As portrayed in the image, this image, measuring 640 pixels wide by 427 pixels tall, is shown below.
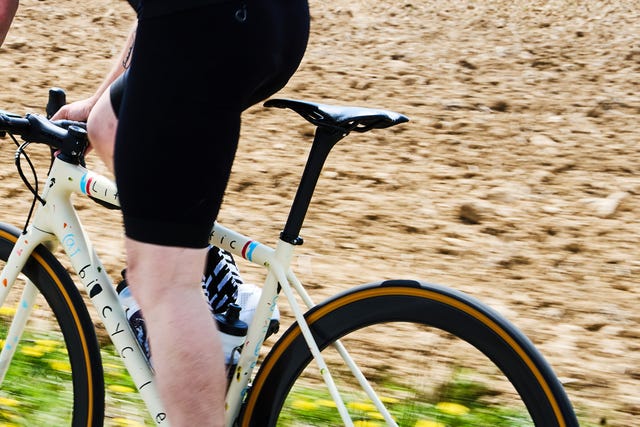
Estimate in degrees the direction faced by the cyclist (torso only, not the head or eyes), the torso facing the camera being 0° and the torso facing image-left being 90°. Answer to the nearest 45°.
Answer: approximately 90°

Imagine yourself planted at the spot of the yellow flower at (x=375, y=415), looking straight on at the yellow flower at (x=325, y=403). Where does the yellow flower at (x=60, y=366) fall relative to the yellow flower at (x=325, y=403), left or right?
left
